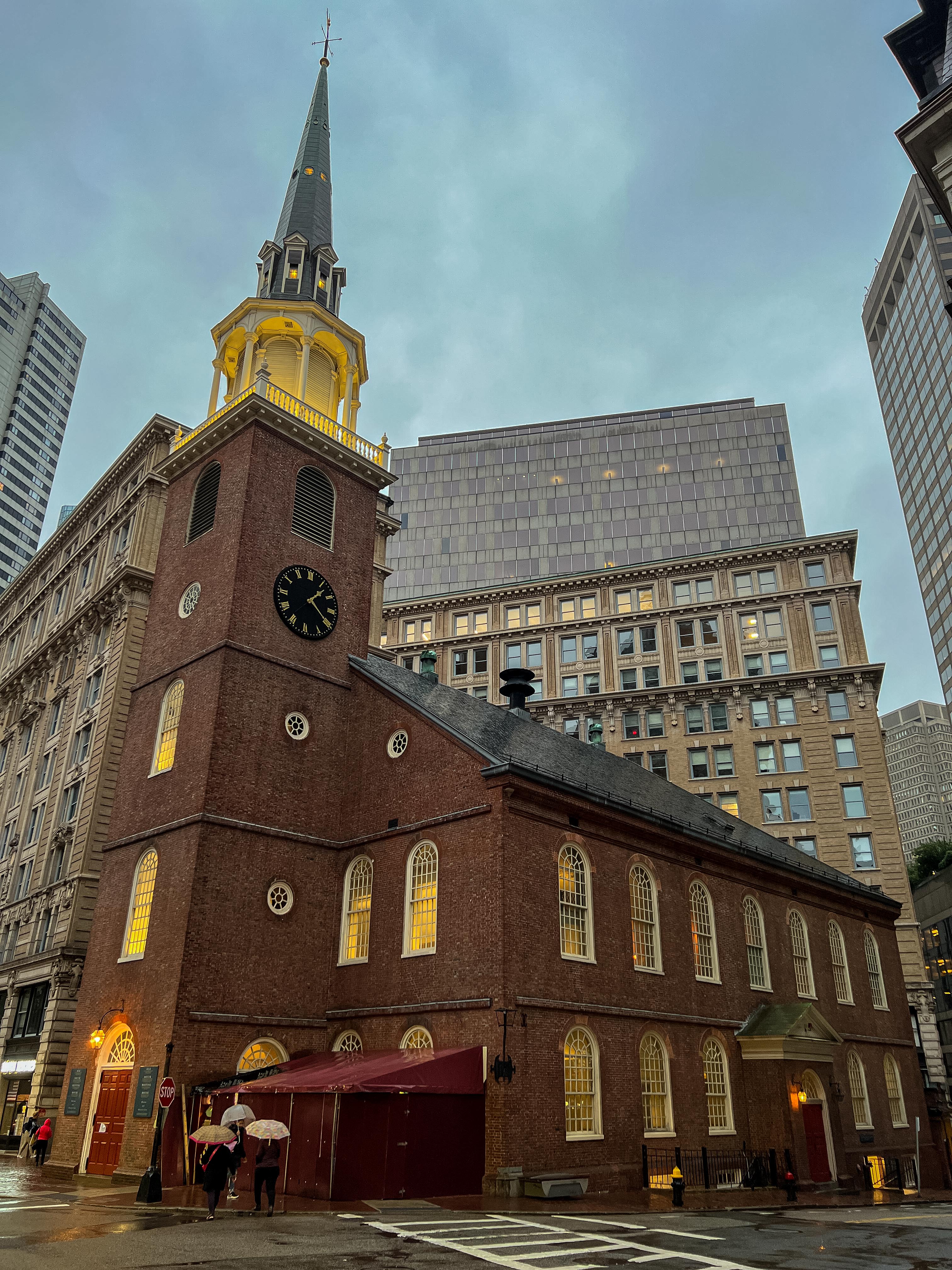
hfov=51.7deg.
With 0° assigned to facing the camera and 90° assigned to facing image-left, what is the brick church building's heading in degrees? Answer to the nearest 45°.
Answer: approximately 45°

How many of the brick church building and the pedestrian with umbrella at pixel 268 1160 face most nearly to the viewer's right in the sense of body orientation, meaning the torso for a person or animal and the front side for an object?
0

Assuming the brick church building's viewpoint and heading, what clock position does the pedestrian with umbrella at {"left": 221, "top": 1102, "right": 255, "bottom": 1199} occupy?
The pedestrian with umbrella is roughly at 11 o'clock from the brick church building.

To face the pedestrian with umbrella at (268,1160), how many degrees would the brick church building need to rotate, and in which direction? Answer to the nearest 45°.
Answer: approximately 45° to its left
